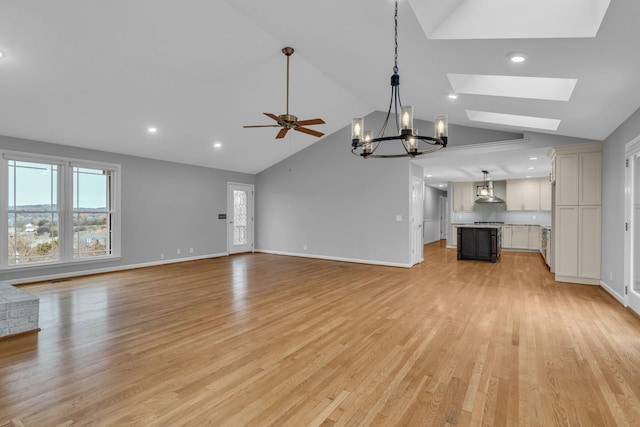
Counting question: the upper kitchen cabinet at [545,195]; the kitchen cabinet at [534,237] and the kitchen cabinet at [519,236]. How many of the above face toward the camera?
2

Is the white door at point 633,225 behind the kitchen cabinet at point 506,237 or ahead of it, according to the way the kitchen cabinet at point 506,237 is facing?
ahead

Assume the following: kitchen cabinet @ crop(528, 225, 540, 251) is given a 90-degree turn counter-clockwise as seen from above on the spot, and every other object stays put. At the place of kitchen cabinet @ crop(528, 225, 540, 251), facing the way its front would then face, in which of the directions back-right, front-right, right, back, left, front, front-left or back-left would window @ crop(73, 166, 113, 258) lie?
back-right

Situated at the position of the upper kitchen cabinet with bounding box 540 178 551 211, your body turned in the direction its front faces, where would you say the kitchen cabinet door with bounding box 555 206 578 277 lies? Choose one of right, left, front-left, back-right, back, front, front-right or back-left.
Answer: left

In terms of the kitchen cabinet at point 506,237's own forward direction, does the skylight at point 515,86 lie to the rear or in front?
in front

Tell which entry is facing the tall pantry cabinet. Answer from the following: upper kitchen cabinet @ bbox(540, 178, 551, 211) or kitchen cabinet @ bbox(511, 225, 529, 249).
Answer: the kitchen cabinet

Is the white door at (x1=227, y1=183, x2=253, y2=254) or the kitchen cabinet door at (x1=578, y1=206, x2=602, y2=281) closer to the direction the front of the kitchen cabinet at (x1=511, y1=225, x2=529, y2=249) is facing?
the kitchen cabinet door

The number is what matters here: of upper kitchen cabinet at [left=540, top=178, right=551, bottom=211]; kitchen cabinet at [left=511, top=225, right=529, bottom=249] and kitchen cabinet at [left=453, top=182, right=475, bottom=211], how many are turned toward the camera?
2

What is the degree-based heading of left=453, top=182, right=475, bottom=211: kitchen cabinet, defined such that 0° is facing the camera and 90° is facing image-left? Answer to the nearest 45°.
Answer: approximately 0°

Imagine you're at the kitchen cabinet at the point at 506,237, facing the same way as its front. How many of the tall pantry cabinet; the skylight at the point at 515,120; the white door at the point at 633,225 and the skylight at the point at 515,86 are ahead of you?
4

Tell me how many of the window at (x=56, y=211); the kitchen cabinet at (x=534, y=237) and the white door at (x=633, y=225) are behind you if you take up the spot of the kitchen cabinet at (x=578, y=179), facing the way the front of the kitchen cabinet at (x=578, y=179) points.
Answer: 1
